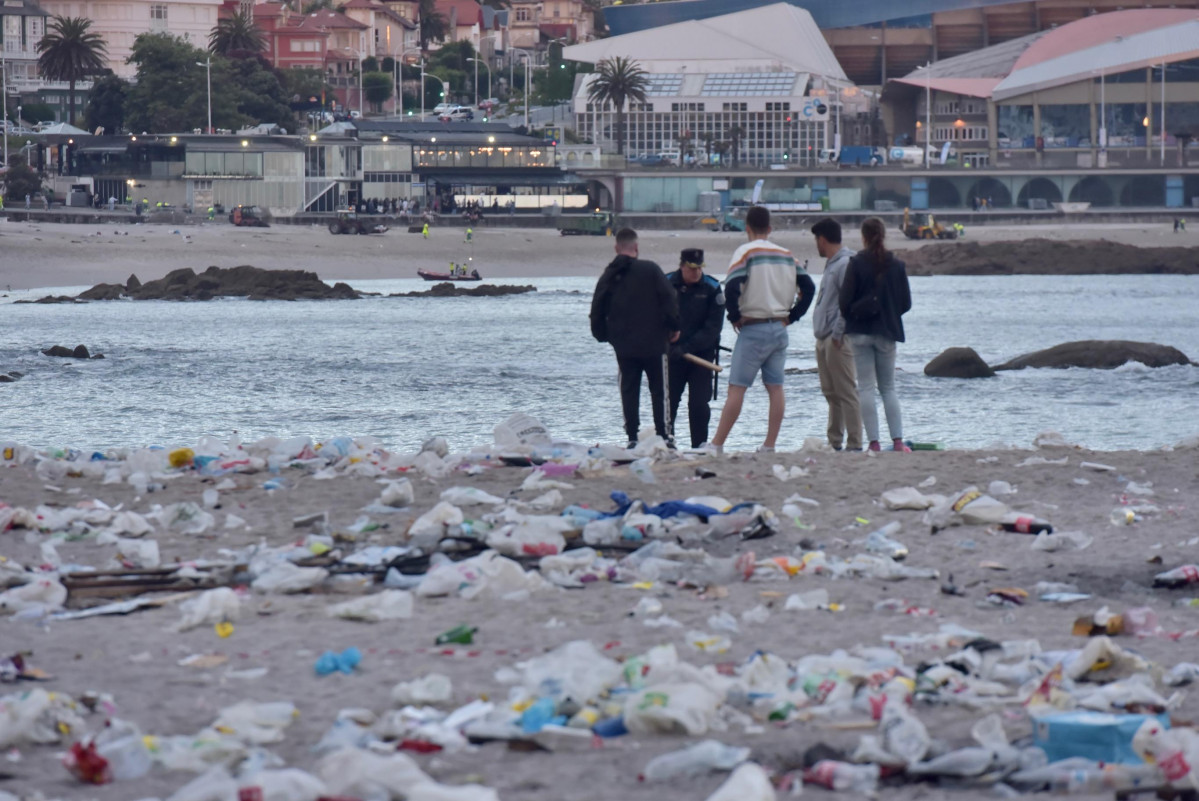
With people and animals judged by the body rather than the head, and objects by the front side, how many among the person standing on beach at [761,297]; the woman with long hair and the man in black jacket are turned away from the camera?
3

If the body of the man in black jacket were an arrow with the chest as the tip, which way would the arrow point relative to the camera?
away from the camera

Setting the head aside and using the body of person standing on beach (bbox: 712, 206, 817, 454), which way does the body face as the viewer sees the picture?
away from the camera

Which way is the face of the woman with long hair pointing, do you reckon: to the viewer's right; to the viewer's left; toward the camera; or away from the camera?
away from the camera

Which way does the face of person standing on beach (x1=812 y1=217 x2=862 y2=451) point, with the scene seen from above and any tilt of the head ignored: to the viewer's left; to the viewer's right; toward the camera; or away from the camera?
to the viewer's left

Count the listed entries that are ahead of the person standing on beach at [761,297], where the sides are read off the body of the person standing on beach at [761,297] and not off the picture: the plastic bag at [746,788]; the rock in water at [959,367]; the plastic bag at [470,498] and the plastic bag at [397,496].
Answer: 1

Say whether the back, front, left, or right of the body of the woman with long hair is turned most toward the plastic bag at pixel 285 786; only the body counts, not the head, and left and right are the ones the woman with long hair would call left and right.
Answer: back

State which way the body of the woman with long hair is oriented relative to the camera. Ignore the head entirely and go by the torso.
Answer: away from the camera

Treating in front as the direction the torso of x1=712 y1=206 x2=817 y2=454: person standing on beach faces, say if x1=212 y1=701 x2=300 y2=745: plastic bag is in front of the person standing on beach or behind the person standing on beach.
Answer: behind

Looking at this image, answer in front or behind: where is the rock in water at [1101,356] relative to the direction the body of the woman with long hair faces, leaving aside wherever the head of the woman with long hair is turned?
in front

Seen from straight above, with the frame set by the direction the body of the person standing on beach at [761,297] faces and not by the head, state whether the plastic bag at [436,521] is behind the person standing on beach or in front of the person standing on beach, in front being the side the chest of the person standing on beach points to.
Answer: behind

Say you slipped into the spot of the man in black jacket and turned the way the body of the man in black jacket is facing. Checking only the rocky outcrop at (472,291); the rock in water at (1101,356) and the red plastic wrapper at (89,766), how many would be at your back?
1
